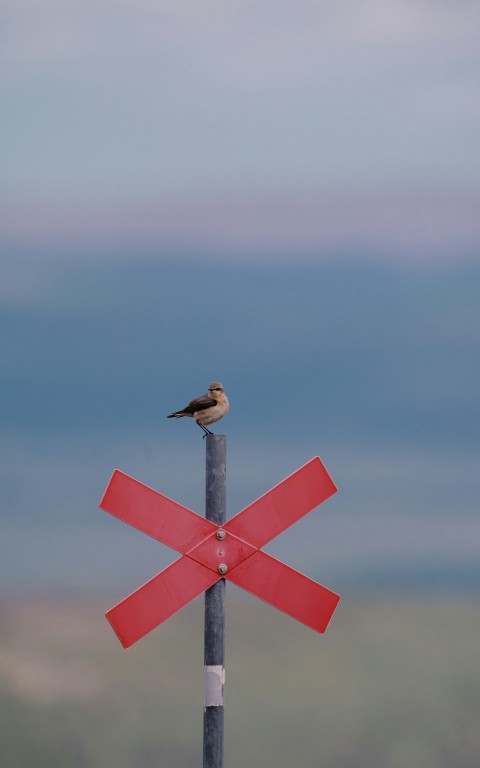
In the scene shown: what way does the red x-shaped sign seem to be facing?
toward the camera
